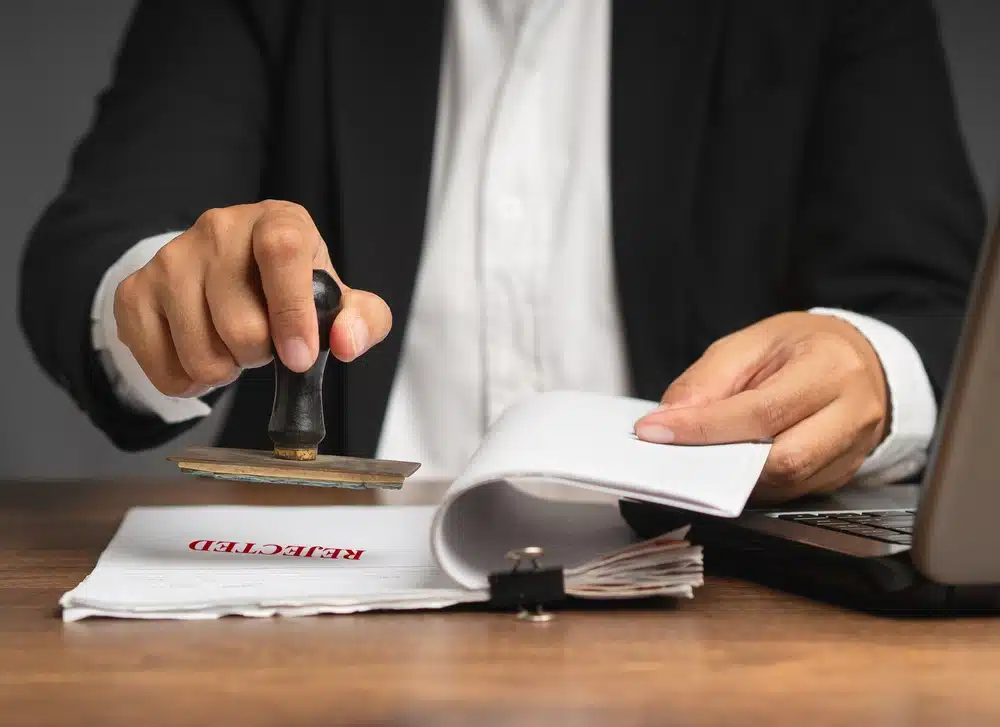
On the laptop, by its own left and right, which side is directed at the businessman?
front

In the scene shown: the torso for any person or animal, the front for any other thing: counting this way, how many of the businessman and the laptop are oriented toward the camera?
1

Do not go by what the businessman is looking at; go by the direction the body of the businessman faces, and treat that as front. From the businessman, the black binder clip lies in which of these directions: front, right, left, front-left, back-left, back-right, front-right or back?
front

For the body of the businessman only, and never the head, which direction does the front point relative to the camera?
toward the camera

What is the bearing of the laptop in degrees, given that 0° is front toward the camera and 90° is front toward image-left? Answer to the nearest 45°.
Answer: approximately 135°

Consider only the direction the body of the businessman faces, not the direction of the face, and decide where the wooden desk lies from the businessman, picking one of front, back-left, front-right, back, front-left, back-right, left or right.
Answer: front

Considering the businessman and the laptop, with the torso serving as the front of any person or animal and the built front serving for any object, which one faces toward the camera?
the businessman
